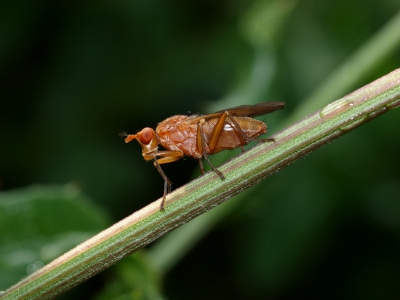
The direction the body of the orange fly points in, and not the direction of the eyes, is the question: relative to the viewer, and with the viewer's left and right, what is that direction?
facing to the left of the viewer

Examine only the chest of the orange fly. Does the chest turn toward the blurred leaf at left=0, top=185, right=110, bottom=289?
yes
